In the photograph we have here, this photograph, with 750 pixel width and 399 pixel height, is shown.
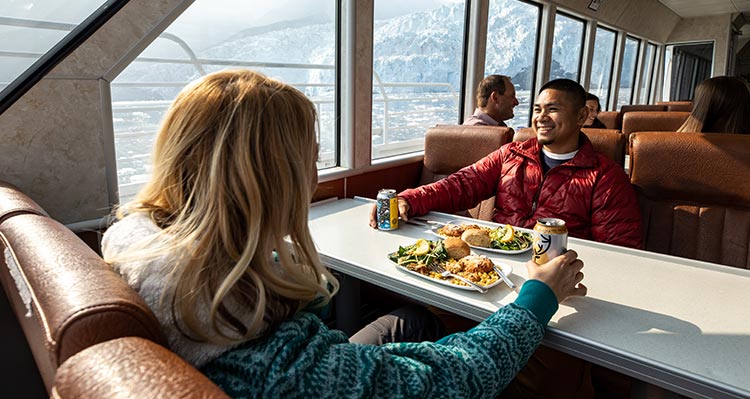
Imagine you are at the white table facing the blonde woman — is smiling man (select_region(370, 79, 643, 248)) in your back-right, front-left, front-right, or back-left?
back-right

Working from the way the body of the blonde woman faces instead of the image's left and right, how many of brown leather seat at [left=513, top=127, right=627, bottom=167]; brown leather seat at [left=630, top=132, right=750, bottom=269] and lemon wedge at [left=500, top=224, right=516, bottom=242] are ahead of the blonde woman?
3

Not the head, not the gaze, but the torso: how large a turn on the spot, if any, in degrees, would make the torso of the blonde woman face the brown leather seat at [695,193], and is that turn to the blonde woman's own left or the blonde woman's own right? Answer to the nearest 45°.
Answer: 0° — they already face it

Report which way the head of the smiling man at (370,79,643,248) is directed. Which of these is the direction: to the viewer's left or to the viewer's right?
to the viewer's left

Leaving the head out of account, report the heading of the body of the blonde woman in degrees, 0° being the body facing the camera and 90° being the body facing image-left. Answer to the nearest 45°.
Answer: approximately 225°

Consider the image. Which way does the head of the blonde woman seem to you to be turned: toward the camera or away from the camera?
away from the camera

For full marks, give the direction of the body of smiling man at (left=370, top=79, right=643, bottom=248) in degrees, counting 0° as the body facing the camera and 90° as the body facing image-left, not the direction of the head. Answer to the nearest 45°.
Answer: approximately 45°
